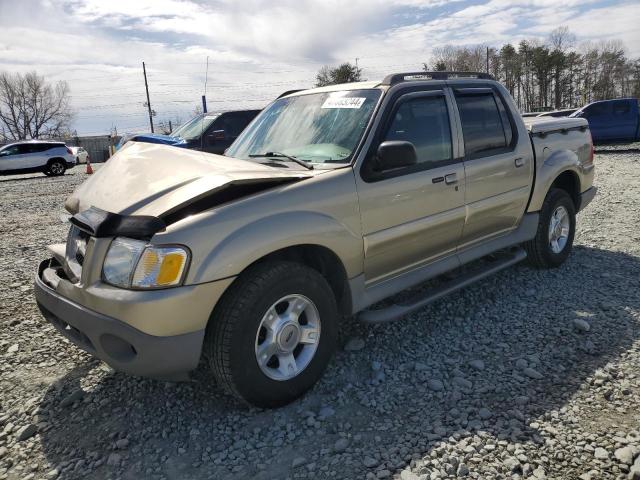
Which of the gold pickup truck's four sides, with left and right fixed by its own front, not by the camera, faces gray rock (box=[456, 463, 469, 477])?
left

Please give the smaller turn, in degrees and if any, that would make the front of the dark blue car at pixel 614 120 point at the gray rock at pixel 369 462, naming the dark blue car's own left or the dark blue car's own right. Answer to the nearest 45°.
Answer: approximately 90° to the dark blue car's own left

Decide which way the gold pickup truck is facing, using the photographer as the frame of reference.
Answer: facing the viewer and to the left of the viewer

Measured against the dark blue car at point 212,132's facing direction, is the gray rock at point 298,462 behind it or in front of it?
in front

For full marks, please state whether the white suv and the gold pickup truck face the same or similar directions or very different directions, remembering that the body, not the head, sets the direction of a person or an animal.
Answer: same or similar directions

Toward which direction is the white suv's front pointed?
to the viewer's left

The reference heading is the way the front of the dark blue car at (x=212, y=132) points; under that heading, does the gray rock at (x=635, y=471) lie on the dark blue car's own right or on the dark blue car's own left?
on the dark blue car's own left

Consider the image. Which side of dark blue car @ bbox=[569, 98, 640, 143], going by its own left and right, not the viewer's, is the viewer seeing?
left

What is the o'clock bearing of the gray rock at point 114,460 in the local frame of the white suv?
The gray rock is roughly at 9 o'clock from the white suv.

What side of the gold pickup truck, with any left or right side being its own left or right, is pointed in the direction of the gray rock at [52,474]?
front

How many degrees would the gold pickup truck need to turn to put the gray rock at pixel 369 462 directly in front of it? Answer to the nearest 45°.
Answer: approximately 45° to its left

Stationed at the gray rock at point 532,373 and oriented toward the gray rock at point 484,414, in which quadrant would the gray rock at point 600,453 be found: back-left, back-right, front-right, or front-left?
front-left
